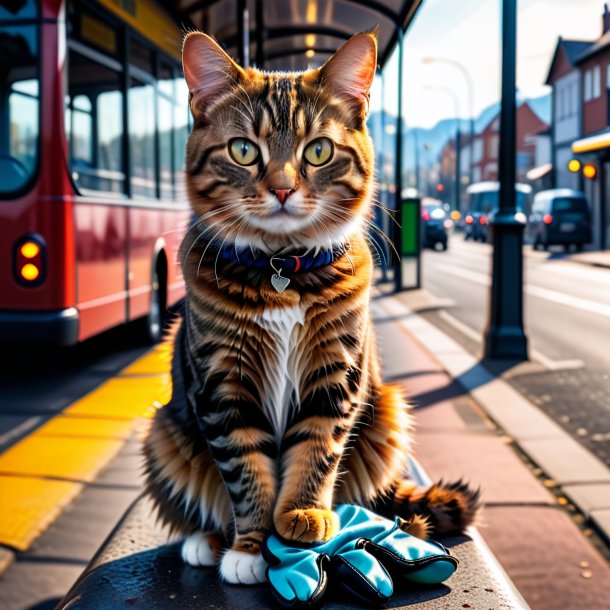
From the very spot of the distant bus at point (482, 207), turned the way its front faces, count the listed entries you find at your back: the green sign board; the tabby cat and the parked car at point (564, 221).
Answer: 3

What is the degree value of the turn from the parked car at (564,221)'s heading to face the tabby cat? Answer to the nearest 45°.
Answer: approximately 135° to its left

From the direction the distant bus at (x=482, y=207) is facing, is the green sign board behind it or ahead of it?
behind

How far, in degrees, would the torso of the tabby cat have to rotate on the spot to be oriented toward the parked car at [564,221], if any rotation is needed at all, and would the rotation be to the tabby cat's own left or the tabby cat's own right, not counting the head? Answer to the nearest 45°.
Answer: approximately 180°

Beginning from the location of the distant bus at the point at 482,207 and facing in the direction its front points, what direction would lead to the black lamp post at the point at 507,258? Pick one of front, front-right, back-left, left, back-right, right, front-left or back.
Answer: back

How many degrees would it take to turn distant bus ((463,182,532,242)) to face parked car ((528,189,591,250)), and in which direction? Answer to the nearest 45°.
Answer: approximately 180°

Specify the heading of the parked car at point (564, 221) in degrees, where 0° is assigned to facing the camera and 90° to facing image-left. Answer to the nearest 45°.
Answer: approximately 135°

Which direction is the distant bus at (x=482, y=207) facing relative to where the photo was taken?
away from the camera

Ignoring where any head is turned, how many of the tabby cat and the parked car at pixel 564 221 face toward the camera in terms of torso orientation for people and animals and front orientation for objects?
1

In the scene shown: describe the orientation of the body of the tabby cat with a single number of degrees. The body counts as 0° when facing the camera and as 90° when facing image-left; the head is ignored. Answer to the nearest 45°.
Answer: approximately 0°
